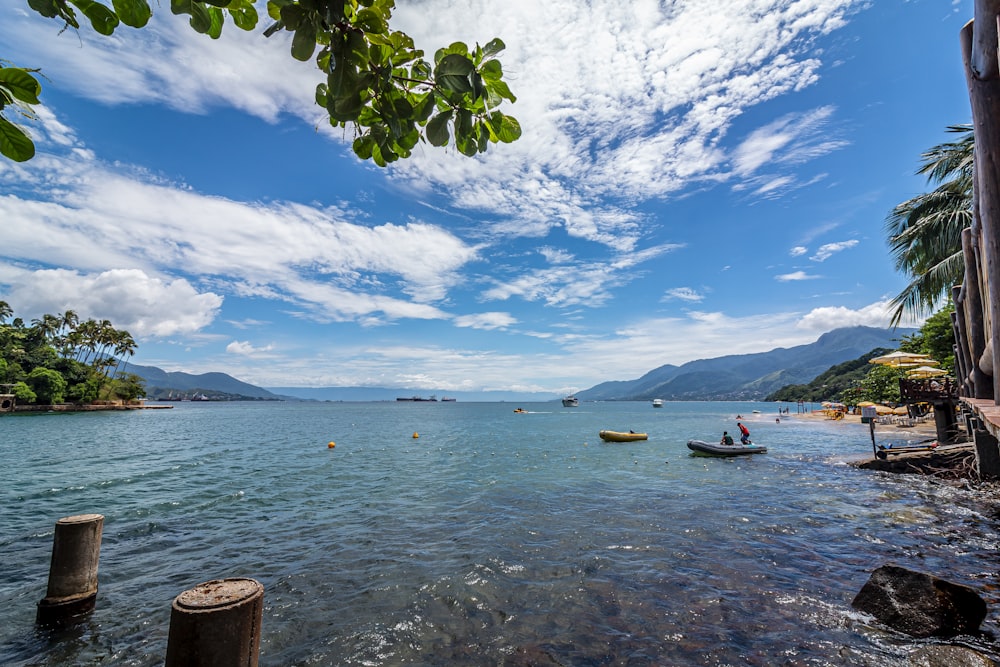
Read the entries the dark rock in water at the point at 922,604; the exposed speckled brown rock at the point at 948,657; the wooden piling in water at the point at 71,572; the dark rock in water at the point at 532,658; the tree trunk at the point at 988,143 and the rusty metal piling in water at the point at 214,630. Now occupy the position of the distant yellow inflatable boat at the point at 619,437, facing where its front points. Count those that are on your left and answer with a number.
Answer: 6

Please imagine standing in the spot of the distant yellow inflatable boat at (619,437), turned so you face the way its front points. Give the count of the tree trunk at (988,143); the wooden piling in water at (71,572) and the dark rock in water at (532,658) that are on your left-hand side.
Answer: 3

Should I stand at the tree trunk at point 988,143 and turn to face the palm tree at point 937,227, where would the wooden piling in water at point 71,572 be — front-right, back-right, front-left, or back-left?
back-left

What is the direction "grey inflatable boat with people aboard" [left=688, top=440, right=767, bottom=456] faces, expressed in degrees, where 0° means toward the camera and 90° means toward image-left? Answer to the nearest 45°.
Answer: approximately 90°

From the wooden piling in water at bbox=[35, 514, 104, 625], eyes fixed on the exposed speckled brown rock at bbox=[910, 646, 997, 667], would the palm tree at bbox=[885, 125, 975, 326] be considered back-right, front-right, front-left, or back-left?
front-left

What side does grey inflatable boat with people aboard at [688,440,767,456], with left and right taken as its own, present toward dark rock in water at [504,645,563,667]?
left

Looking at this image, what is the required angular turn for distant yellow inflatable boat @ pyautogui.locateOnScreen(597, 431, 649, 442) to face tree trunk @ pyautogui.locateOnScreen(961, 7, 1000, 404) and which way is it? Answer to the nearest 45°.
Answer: approximately 90° to its left

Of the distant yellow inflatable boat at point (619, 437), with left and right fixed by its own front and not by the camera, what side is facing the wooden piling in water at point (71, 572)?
left

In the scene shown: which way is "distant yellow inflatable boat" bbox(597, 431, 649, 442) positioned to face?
to the viewer's left

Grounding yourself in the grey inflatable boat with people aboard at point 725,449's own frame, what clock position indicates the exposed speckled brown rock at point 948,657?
The exposed speckled brown rock is roughly at 9 o'clock from the grey inflatable boat with people aboard.

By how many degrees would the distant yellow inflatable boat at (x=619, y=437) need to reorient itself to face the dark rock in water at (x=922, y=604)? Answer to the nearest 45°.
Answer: approximately 90° to its left

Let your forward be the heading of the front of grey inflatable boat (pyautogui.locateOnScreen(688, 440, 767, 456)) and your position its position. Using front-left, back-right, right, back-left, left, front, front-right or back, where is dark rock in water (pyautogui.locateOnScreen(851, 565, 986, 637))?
left

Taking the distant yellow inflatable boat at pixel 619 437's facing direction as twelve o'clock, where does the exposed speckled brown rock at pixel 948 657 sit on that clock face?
The exposed speckled brown rock is roughly at 9 o'clock from the distant yellow inflatable boat.

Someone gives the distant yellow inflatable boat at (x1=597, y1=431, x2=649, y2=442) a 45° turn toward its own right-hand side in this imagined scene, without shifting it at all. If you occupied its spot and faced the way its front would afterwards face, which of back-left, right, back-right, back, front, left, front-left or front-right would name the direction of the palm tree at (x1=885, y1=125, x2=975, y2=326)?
back
